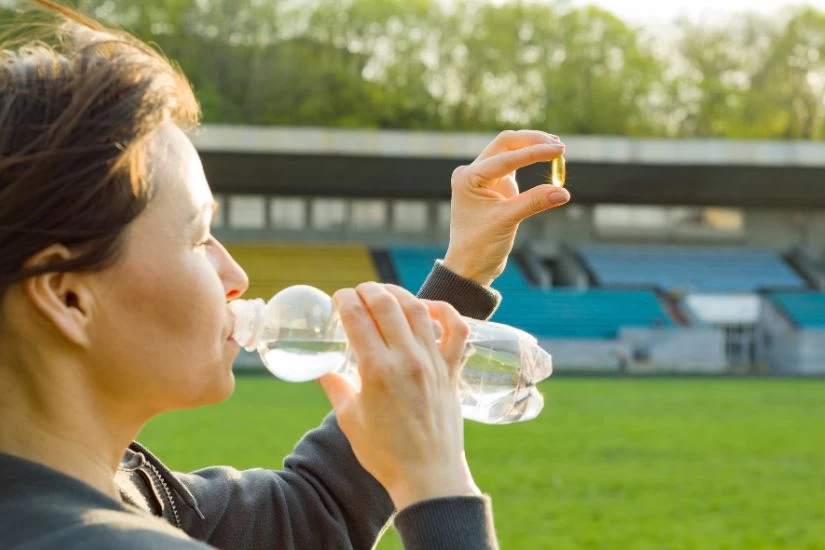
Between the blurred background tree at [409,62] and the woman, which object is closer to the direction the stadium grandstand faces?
the woman

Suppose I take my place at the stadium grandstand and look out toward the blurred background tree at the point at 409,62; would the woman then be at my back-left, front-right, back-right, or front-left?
back-left

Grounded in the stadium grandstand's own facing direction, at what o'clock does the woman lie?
The woman is roughly at 12 o'clock from the stadium grandstand.

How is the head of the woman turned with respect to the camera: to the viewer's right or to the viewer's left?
to the viewer's right
